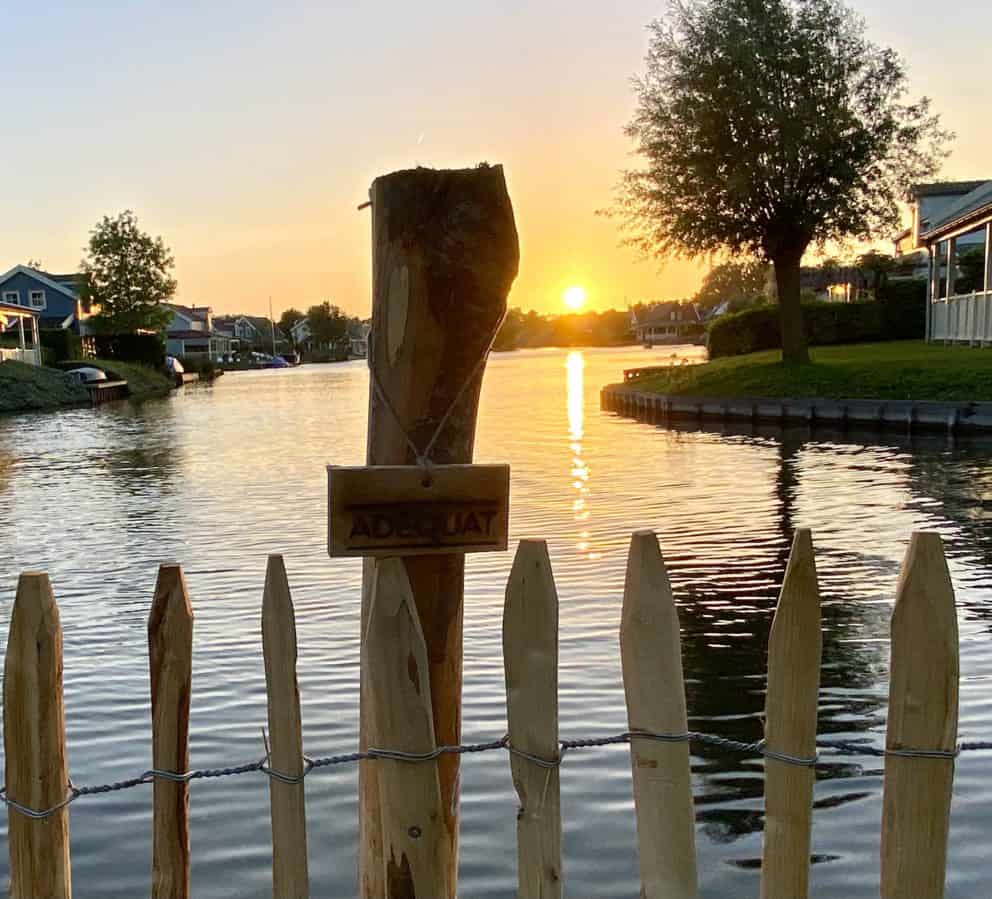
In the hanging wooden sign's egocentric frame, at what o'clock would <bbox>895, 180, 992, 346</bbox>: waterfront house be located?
The waterfront house is roughly at 7 o'clock from the hanging wooden sign.

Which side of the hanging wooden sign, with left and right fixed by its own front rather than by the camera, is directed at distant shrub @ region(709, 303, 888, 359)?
back

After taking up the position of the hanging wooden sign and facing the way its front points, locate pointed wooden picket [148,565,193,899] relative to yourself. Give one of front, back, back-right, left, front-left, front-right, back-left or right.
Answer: right

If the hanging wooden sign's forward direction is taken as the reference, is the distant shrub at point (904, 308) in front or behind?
behind

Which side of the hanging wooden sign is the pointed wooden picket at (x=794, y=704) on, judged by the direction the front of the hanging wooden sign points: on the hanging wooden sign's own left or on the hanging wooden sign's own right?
on the hanging wooden sign's own left

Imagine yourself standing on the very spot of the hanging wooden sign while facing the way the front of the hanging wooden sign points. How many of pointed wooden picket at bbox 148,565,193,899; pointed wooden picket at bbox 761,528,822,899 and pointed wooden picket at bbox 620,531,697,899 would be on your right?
1

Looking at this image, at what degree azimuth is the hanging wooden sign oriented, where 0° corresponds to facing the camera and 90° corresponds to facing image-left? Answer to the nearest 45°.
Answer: approximately 0°

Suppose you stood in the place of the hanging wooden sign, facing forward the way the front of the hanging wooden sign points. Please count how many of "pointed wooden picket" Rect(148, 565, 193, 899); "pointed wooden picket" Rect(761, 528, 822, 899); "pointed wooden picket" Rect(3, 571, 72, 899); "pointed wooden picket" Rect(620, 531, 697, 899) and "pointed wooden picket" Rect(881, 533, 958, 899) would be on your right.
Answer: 2

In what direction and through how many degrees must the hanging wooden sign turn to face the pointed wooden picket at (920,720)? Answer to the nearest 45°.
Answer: approximately 90° to its left

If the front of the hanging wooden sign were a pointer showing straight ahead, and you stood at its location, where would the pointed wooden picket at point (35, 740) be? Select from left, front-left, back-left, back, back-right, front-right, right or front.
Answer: right
